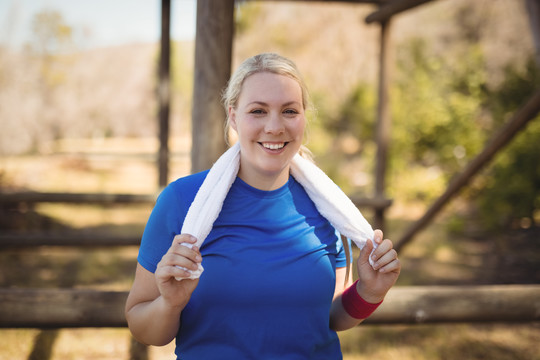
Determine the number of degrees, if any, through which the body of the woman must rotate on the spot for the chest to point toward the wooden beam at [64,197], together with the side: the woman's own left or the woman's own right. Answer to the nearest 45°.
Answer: approximately 180°

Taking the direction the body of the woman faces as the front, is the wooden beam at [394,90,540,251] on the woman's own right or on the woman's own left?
on the woman's own left

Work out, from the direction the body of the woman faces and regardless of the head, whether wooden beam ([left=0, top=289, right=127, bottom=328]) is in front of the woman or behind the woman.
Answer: behind

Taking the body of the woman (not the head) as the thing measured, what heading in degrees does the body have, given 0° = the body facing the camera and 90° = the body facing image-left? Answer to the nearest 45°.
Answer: approximately 315°

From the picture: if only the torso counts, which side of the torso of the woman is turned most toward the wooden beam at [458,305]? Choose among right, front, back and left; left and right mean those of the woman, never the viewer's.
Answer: left

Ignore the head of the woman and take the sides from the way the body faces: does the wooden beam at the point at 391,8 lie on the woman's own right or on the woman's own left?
on the woman's own left

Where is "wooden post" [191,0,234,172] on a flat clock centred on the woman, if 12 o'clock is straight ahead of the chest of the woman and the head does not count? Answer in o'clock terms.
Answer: The wooden post is roughly at 7 o'clock from the woman.

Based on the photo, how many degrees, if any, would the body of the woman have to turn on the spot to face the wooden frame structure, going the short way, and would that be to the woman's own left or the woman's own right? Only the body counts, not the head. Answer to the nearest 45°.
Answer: approximately 180°

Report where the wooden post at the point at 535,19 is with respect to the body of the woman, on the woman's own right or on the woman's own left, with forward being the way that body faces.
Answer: on the woman's own left

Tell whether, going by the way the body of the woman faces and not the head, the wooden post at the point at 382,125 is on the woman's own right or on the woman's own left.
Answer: on the woman's own left
